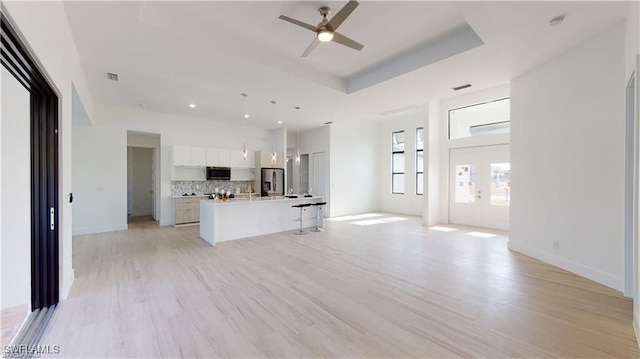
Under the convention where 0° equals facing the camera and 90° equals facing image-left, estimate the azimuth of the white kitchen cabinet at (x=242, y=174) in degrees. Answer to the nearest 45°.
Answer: approximately 0°

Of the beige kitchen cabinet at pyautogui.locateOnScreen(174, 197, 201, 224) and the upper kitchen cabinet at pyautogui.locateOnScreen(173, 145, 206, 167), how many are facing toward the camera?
2

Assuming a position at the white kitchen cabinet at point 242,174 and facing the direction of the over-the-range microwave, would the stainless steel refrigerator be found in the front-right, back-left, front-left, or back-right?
back-left

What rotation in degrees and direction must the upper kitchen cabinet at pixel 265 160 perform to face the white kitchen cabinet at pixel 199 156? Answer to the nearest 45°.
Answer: approximately 90° to its right

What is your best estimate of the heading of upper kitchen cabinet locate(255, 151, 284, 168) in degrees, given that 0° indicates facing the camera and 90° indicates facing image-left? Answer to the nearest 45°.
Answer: approximately 0°

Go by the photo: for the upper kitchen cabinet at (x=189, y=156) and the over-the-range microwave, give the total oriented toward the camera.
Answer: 2
